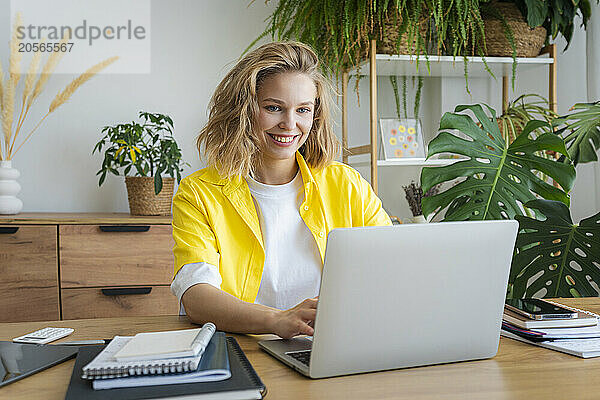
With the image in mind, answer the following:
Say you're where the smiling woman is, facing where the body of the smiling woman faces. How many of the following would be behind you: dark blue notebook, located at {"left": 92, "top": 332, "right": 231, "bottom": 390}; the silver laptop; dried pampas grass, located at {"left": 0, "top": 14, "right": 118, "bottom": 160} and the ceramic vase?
2

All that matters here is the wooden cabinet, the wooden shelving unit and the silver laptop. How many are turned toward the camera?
2

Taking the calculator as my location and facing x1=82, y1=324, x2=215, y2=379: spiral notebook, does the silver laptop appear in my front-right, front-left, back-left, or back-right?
front-left

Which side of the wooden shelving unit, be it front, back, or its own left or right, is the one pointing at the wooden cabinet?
right

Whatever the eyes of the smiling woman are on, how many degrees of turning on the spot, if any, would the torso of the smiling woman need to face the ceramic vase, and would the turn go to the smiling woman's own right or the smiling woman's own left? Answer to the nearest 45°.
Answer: approximately 180°

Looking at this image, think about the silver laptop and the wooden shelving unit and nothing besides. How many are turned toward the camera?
1

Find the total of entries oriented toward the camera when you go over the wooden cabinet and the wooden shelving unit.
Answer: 2

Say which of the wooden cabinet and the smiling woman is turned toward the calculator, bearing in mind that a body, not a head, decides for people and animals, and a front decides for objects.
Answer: the wooden cabinet

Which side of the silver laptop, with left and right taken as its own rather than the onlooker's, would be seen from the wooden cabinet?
front

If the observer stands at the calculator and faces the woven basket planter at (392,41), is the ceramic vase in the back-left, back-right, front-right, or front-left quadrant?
front-left

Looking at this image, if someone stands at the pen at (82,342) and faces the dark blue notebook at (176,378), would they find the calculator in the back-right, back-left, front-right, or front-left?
back-right

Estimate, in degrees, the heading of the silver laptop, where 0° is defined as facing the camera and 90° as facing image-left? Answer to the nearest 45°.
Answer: approximately 135°

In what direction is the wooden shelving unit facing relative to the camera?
toward the camera

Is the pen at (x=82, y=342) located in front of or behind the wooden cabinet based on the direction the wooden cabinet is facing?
in front

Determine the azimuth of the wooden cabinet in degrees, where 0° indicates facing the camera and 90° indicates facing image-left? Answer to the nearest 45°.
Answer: approximately 0°
